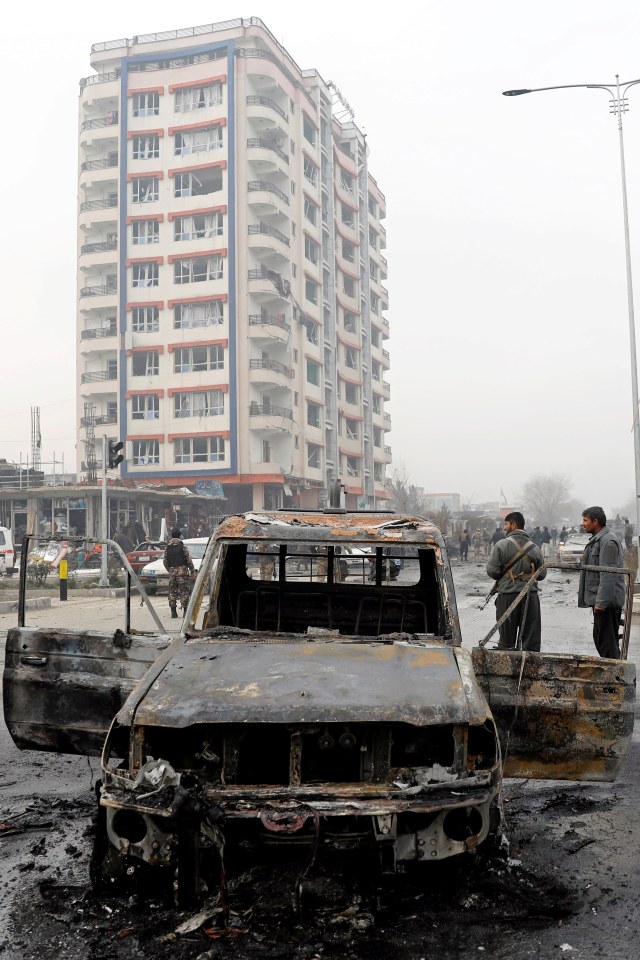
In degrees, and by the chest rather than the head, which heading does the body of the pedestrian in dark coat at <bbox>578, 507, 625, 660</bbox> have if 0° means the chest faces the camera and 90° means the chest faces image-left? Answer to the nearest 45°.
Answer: approximately 90°

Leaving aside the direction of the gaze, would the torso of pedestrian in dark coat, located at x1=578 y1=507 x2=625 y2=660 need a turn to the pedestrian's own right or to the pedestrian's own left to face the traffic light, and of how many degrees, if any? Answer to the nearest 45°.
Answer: approximately 45° to the pedestrian's own right

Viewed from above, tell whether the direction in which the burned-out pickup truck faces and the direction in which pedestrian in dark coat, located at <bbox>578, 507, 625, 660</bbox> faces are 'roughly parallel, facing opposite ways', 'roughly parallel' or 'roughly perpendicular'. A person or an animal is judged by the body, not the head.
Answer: roughly perpendicular

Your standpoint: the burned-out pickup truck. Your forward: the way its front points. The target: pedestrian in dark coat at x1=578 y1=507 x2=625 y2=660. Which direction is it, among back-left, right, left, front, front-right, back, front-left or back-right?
back-left

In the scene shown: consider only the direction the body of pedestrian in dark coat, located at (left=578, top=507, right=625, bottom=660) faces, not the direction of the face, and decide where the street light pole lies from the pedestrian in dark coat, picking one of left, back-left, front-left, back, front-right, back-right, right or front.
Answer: right

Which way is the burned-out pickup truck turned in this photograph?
toward the camera

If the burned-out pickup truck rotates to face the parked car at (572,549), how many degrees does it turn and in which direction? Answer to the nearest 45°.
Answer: approximately 180°

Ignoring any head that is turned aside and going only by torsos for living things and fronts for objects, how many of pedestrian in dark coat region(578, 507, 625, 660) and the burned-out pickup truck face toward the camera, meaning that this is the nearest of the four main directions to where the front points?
1

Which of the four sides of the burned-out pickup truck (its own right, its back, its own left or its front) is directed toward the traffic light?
back

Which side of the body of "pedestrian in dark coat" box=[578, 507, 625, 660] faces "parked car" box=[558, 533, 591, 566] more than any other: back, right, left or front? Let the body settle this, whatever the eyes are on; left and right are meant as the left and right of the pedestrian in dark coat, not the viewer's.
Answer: right

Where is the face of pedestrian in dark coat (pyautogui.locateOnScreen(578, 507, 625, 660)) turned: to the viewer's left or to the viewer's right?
to the viewer's left

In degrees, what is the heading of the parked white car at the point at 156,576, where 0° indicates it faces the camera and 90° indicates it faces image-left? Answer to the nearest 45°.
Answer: approximately 45°
